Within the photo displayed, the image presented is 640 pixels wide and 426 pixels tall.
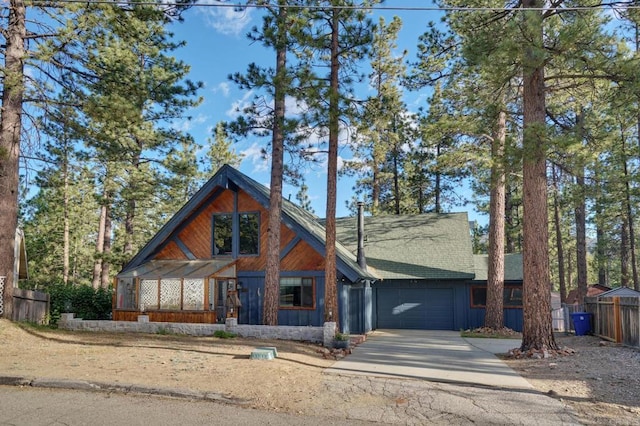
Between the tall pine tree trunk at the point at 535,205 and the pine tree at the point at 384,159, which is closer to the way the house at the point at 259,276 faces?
the tall pine tree trunk

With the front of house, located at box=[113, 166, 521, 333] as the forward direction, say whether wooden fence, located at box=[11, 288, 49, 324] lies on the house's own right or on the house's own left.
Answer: on the house's own right

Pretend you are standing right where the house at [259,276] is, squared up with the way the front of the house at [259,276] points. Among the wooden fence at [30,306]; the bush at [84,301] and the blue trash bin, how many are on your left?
1

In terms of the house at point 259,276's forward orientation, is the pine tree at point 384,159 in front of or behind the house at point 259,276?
behind

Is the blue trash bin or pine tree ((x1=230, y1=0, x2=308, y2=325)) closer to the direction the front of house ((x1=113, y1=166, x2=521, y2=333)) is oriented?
the pine tree

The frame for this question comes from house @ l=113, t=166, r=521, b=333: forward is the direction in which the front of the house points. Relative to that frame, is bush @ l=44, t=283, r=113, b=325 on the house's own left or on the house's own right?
on the house's own right

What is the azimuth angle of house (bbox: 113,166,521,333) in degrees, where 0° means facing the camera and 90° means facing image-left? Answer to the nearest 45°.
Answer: approximately 0°

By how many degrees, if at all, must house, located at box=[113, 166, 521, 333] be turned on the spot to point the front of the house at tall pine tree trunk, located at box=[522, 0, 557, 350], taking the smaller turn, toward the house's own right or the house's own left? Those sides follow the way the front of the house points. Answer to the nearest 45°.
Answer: approximately 45° to the house's own left

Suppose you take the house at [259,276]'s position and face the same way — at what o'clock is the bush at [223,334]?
The bush is roughly at 12 o'clock from the house.

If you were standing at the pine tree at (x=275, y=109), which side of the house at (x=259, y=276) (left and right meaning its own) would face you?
front

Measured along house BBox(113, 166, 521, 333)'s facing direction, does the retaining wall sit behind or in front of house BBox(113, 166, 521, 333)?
in front
